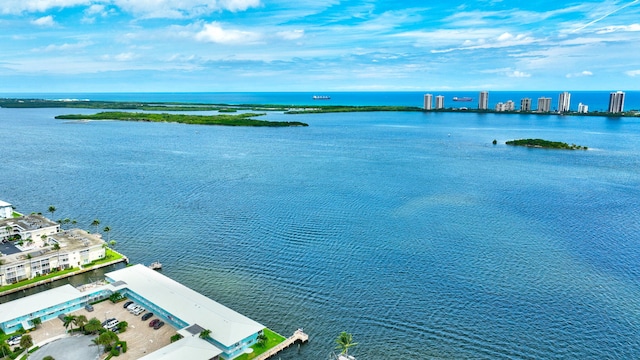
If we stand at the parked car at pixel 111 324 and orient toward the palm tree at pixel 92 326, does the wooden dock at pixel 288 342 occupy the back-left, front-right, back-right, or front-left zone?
back-left

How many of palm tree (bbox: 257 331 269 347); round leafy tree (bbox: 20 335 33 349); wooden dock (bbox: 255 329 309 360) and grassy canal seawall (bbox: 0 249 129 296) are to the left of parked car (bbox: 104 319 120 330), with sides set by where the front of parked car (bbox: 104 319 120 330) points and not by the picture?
2

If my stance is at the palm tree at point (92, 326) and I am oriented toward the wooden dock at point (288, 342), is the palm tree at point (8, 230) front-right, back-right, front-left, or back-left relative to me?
back-left
